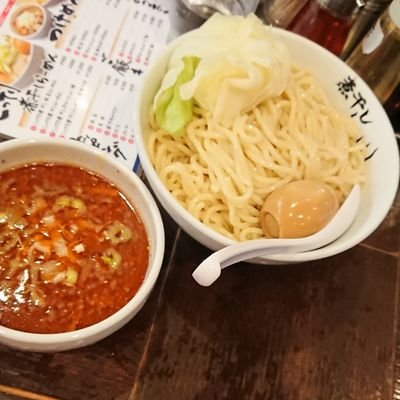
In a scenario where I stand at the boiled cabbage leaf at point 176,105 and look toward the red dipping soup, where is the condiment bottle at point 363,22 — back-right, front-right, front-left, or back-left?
back-left
